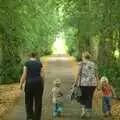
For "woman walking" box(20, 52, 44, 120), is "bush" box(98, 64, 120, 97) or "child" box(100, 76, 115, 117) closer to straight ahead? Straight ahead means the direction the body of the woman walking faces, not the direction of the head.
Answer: the bush

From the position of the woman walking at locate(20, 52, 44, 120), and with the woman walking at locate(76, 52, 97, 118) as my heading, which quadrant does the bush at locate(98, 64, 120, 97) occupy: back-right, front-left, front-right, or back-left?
front-left

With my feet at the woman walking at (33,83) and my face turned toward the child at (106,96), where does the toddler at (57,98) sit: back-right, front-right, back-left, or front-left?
front-left

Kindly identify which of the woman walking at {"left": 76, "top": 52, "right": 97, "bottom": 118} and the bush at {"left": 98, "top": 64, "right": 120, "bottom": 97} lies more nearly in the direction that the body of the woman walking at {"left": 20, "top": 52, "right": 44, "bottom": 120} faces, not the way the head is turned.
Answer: the bush

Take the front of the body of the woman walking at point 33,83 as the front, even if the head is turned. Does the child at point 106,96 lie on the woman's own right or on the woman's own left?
on the woman's own right

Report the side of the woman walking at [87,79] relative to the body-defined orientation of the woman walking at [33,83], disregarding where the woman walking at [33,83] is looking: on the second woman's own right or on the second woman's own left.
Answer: on the second woman's own right

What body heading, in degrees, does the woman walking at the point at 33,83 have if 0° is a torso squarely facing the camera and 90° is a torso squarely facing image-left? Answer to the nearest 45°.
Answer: approximately 180°
